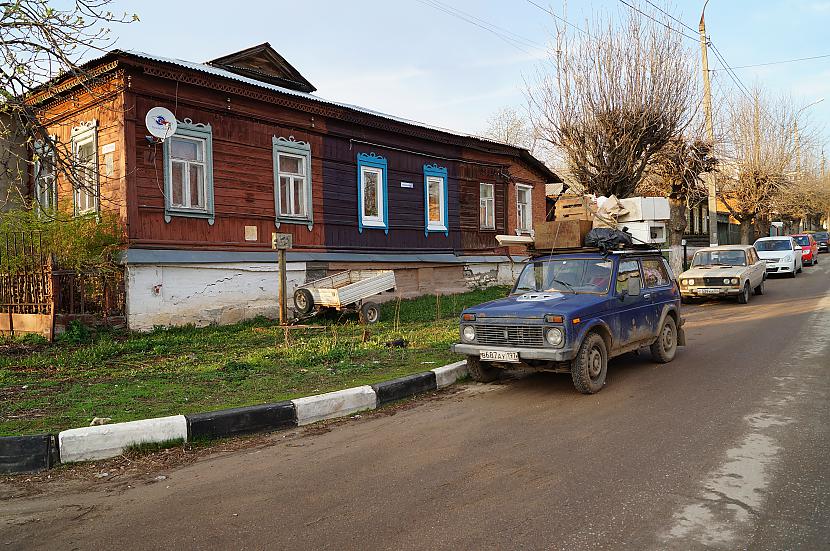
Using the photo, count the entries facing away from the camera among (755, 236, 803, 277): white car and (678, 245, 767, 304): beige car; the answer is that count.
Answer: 0

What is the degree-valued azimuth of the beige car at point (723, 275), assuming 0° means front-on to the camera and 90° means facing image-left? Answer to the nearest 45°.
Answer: approximately 45°

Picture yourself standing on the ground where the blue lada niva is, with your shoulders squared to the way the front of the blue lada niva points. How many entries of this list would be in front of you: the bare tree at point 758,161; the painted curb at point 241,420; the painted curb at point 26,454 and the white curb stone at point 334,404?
3

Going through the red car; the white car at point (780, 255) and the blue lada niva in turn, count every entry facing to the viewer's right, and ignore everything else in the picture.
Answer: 0

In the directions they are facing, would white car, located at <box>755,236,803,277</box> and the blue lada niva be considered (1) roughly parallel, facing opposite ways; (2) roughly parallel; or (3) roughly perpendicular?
roughly parallel

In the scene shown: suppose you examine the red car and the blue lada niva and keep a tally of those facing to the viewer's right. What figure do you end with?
0

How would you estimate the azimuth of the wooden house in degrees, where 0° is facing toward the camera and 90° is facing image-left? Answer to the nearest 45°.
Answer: approximately 315°

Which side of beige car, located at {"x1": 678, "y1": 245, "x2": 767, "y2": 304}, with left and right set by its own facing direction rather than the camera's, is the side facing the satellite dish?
front

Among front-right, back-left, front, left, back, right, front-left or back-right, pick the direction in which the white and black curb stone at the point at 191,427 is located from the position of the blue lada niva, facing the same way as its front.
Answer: front

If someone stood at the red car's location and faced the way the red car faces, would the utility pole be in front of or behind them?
in front

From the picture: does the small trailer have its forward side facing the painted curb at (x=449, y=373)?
no

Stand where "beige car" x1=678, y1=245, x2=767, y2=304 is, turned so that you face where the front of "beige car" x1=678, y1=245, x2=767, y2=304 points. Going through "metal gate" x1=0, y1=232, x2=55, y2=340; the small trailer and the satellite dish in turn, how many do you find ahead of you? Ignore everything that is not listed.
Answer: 3

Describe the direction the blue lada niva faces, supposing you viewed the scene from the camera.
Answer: facing the viewer and to the left of the viewer
